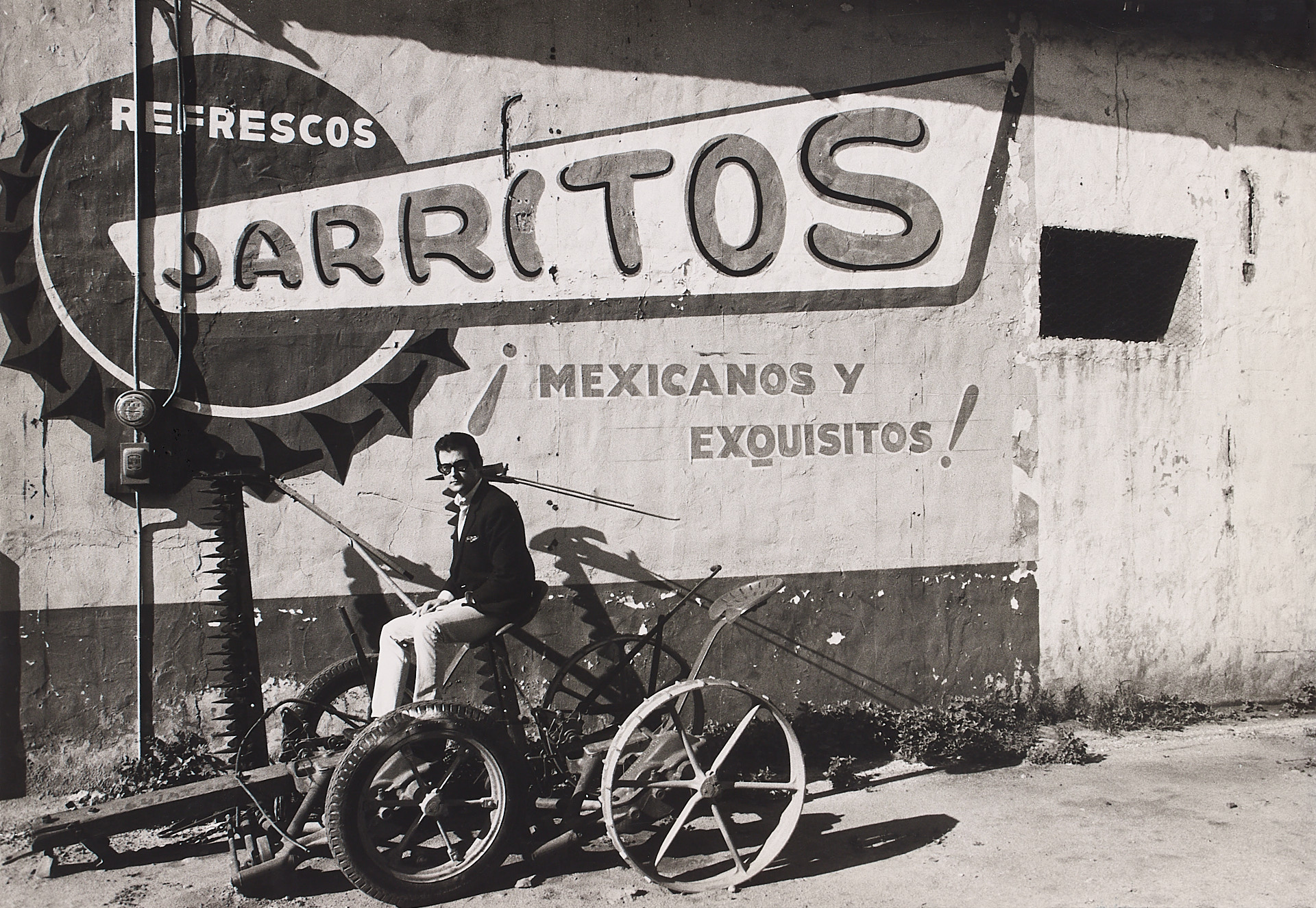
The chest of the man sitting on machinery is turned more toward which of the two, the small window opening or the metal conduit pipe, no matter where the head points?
the metal conduit pipe

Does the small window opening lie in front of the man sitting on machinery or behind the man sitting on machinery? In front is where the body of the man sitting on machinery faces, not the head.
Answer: behind

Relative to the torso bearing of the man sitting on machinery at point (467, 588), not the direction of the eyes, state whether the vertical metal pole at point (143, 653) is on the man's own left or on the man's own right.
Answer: on the man's own right

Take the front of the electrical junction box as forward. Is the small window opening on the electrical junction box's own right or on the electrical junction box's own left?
on the electrical junction box's own left

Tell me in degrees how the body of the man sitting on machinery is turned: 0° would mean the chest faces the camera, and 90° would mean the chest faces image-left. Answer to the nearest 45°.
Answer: approximately 45°

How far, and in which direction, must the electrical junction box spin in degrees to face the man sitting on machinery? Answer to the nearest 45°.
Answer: approximately 45° to its left

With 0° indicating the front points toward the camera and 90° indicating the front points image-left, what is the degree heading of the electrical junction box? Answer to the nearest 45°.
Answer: approximately 0°

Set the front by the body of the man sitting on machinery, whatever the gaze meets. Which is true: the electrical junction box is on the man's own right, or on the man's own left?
on the man's own right

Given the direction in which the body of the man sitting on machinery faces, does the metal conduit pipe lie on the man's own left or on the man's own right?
on the man's own right
